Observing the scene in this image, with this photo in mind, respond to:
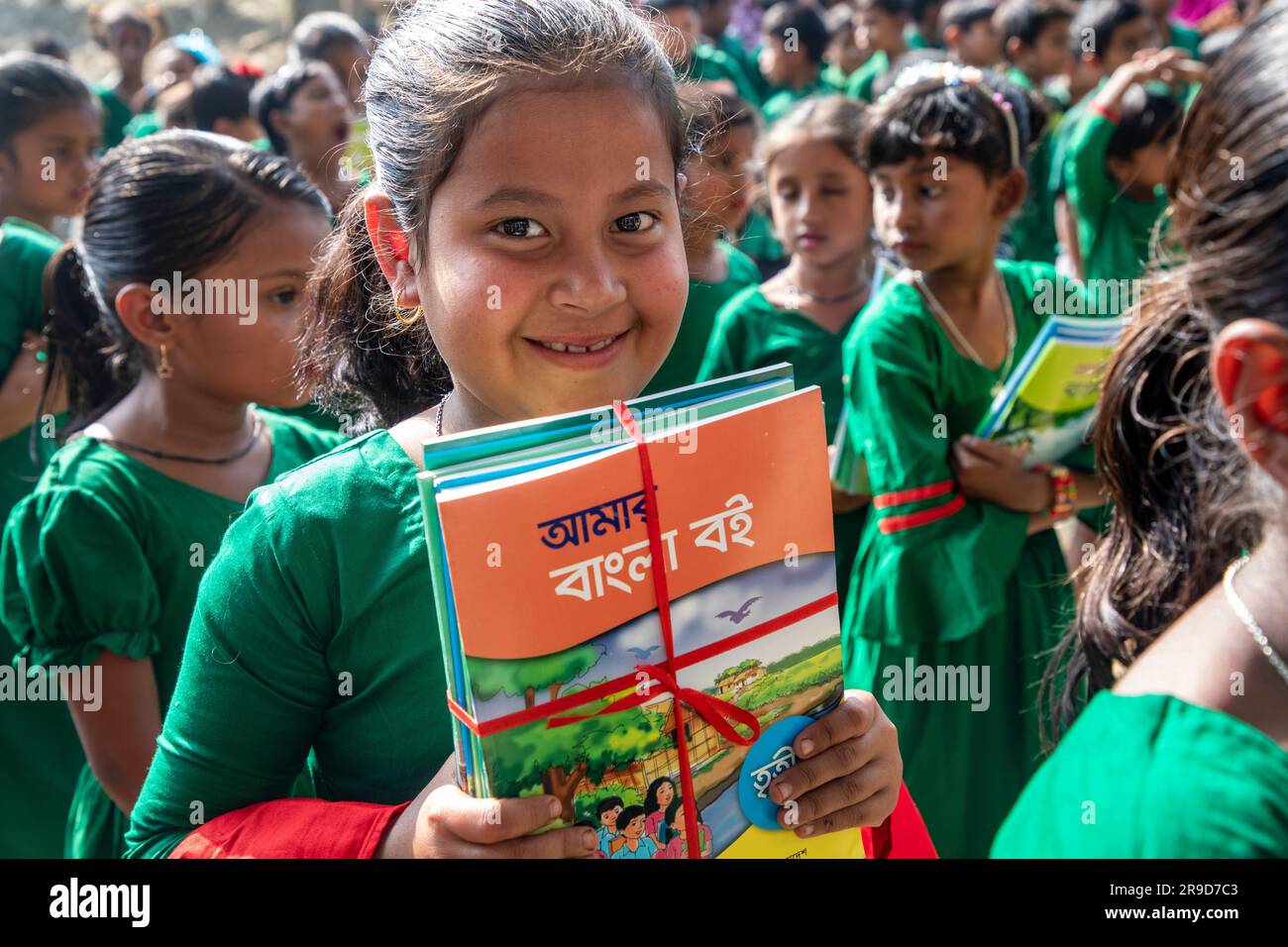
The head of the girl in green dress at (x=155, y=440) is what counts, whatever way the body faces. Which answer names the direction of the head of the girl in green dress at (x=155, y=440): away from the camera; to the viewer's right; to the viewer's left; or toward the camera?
to the viewer's right

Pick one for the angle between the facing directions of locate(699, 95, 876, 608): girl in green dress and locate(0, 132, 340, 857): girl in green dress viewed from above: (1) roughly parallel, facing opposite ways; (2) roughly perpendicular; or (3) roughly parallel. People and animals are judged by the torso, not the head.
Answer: roughly perpendicular

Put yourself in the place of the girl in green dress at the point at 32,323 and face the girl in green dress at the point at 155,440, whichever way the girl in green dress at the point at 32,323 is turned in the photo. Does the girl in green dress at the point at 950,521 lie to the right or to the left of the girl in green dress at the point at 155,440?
left

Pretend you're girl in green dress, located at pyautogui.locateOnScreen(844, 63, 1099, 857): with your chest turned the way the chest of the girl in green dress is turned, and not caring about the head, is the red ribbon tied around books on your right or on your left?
on your right

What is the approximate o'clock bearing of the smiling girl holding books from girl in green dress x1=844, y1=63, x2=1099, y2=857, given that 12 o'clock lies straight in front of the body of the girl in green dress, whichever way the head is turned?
The smiling girl holding books is roughly at 2 o'clock from the girl in green dress.

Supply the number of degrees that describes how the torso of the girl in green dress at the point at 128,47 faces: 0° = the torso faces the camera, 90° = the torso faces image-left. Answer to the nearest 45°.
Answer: approximately 315°
